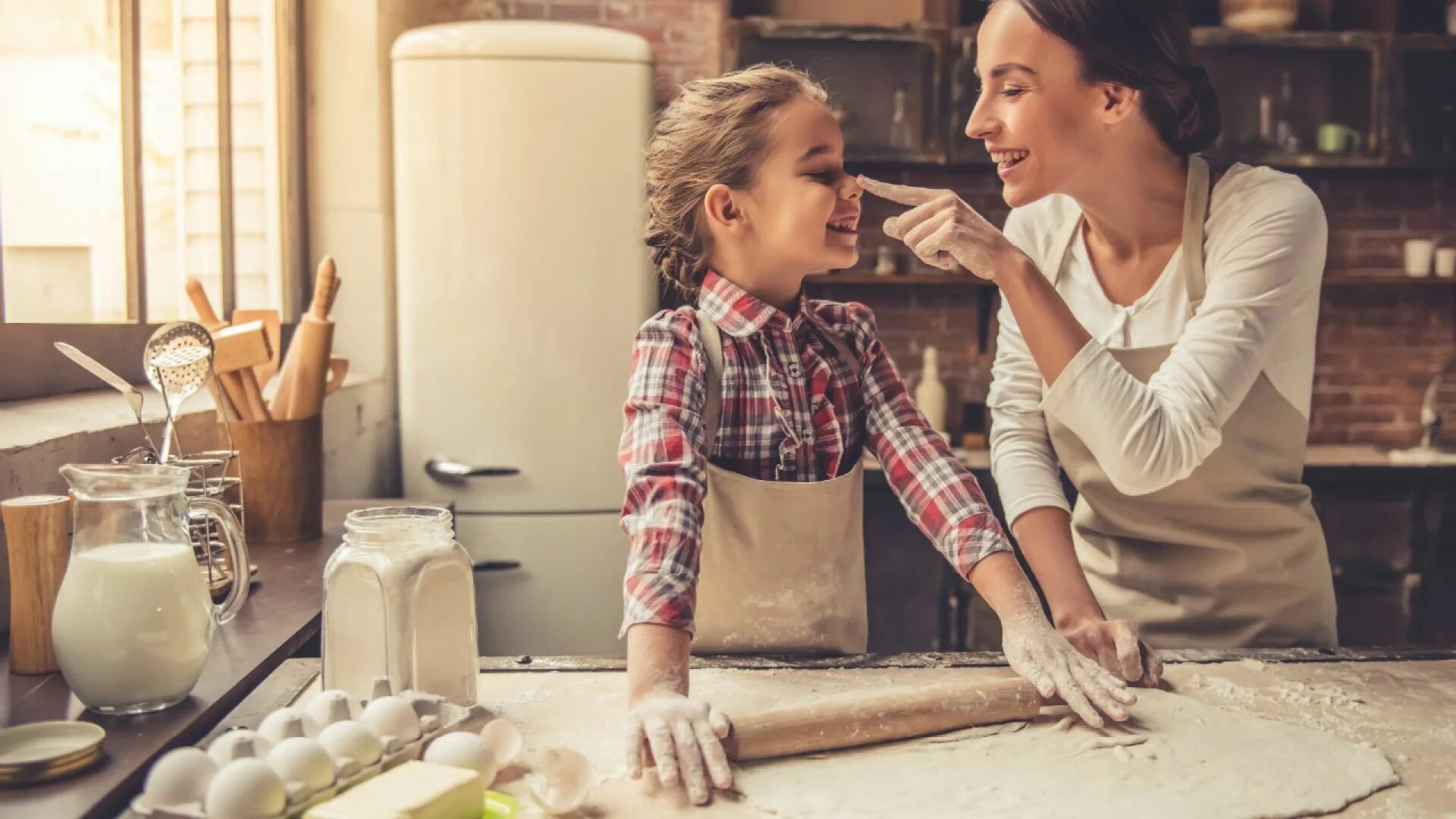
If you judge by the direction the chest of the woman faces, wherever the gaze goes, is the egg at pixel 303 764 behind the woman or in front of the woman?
in front

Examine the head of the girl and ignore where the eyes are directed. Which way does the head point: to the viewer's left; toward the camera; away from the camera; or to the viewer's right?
to the viewer's right

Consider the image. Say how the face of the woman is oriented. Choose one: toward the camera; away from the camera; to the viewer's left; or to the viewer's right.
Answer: to the viewer's left

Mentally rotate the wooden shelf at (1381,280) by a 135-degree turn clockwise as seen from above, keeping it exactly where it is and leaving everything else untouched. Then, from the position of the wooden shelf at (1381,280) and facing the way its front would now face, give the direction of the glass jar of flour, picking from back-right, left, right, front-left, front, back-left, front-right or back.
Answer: back-left

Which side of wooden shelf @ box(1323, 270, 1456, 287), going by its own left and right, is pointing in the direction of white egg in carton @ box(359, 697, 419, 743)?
front

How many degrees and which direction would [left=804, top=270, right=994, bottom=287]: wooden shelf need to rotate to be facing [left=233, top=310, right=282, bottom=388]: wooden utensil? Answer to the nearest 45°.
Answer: approximately 45° to its right

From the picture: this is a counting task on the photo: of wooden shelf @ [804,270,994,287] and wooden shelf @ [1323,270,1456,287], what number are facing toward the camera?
2

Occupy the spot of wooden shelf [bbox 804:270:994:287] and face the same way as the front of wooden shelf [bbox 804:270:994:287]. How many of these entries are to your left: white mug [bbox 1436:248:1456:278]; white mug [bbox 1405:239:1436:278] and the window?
2

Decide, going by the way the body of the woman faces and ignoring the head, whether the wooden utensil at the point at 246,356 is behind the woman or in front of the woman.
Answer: in front

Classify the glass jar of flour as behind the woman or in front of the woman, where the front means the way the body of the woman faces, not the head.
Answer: in front

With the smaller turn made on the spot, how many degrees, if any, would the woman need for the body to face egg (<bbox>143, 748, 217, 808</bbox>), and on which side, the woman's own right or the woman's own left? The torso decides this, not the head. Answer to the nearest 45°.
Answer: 0° — they already face it
